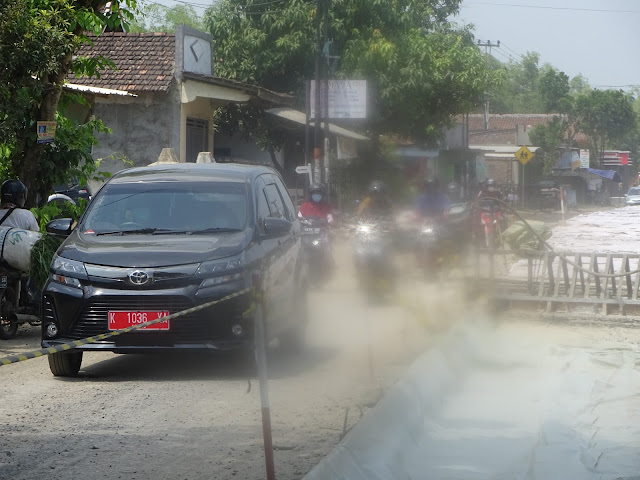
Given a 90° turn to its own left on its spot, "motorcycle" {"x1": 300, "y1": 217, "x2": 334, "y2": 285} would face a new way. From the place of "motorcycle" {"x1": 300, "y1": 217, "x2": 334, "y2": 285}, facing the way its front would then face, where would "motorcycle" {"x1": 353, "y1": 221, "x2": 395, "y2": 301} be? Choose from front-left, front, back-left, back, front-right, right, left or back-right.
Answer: front-right

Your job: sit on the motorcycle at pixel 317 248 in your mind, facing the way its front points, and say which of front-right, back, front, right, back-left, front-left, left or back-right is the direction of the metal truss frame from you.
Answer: front-left

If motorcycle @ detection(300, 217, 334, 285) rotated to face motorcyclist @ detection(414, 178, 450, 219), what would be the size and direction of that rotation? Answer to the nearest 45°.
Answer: approximately 90° to its left

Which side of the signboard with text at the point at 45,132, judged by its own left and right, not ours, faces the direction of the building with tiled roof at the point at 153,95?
back

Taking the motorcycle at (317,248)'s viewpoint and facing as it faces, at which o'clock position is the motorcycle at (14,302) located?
the motorcycle at (14,302) is roughly at 1 o'clock from the motorcycle at (317,248).

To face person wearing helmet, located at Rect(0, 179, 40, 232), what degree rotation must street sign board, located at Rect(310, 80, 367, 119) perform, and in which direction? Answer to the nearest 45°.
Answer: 0° — it already faces them

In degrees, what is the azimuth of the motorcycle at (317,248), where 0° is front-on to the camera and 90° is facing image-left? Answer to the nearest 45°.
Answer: approximately 0°
